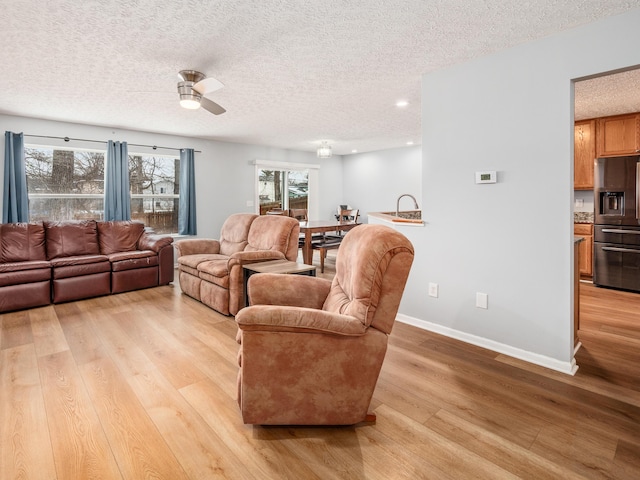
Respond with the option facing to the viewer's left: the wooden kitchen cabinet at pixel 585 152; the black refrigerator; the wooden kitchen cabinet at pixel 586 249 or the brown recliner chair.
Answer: the brown recliner chair

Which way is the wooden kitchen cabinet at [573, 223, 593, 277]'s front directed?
toward the camera

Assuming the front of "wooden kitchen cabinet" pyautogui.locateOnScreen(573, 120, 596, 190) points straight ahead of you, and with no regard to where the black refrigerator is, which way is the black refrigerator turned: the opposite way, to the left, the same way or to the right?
the same way

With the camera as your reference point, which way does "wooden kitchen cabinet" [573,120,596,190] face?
facing the viewer

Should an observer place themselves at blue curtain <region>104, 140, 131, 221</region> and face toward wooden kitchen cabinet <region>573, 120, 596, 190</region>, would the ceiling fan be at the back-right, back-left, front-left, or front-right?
front-right

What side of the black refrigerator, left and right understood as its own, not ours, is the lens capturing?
front

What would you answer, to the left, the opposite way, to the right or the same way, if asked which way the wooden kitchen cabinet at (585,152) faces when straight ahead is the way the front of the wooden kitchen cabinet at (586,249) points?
the same way

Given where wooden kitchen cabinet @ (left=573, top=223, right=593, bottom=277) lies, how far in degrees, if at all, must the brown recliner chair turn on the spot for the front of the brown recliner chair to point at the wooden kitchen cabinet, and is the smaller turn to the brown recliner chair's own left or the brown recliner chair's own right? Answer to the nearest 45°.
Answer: approximately 135° to the brown recliner chair's own right

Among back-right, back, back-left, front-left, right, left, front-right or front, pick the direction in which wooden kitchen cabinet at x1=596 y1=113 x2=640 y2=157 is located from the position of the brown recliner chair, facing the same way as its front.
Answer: back-right

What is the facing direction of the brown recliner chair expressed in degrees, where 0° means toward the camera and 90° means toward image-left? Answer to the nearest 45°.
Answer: approximately 90°
